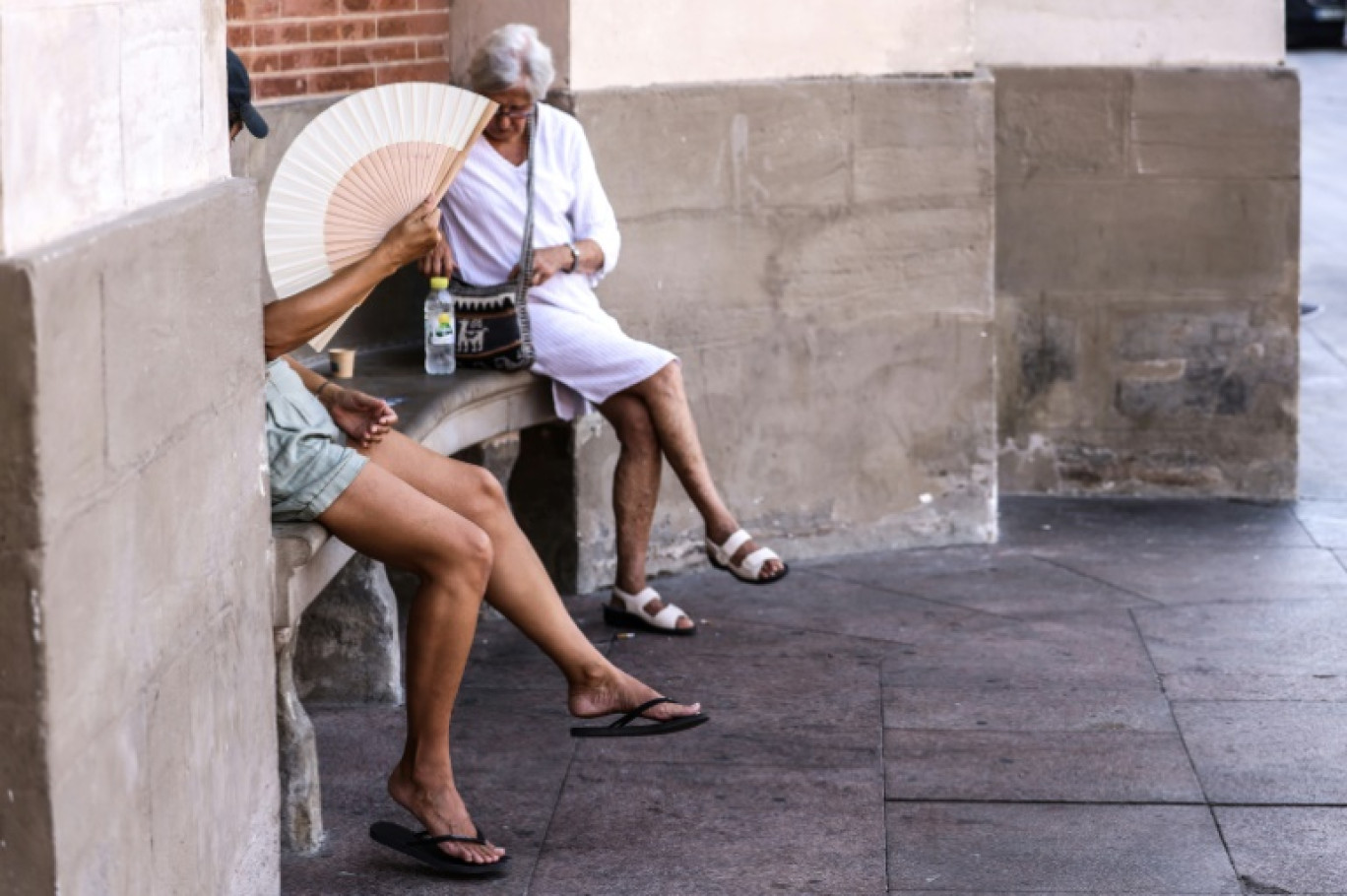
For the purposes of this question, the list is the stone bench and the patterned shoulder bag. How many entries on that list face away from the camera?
0

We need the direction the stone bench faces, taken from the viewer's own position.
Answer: facing the viewer and to the right of the viewer
